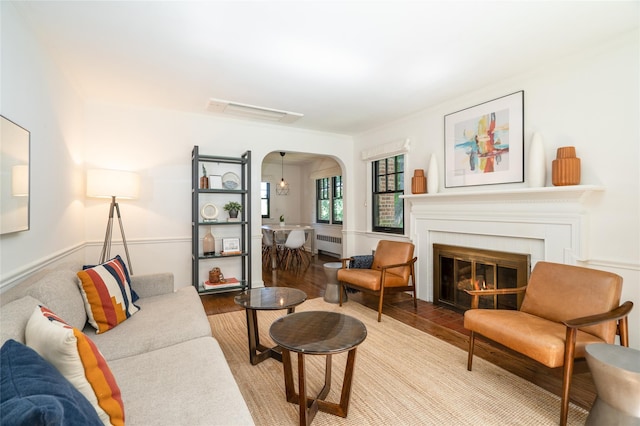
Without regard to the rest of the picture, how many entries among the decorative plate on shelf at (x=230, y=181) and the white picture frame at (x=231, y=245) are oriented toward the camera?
2

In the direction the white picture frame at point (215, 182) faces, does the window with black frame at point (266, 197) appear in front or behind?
behind

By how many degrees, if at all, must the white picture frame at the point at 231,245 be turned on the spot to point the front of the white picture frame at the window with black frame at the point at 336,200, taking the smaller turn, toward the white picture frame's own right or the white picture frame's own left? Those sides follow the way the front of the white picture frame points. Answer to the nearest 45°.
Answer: approximately 135° to the white picture frame's own left

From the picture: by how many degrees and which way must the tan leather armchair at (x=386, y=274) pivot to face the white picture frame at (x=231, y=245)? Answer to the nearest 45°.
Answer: approximately 45° to its right

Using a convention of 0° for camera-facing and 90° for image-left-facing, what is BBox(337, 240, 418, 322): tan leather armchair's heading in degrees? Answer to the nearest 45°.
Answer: approximately 45°

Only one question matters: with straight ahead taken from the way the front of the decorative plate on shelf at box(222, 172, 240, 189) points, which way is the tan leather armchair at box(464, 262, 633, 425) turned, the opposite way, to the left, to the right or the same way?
to the right

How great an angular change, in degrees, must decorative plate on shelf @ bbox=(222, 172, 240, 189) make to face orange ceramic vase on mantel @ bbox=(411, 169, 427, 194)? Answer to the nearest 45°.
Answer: approximately 45° to its left
